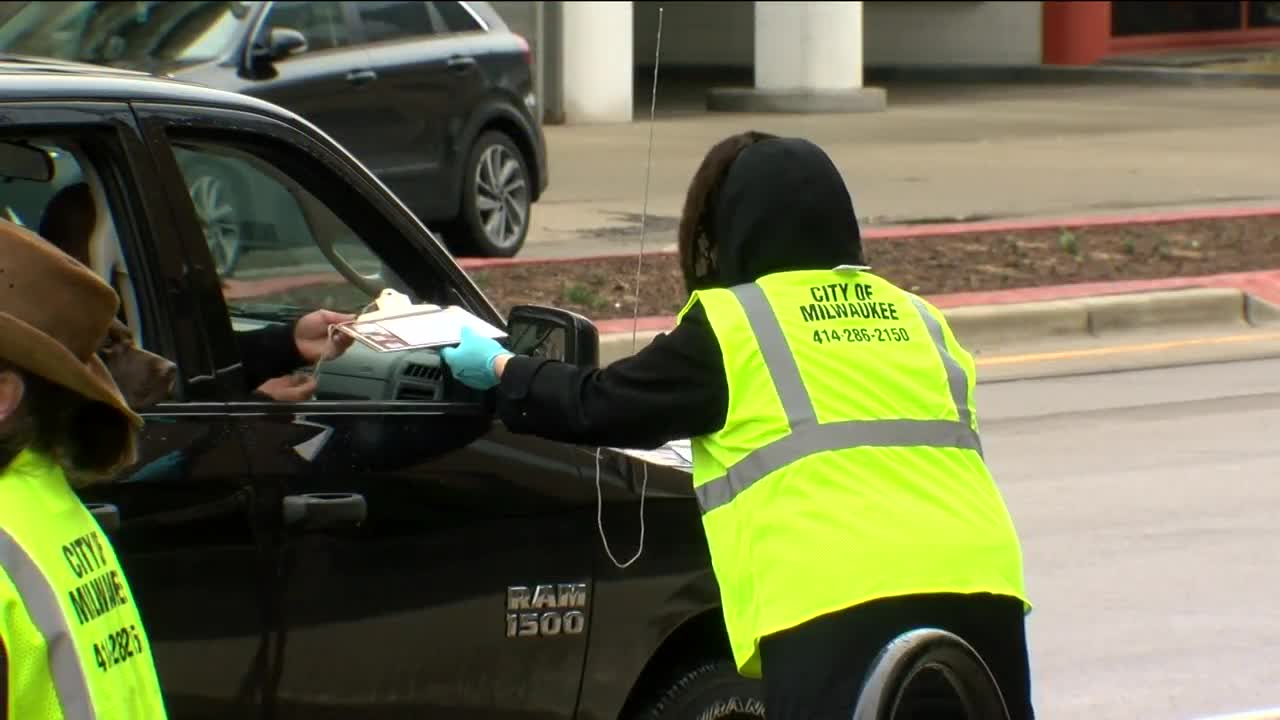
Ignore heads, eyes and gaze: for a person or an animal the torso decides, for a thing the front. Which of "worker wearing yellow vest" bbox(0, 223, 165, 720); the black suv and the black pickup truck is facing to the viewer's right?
the black pickup truck

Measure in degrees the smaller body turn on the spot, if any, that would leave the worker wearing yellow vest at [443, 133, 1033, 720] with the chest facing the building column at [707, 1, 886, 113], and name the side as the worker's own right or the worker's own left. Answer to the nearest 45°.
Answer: approximately 45° to the worker's own right

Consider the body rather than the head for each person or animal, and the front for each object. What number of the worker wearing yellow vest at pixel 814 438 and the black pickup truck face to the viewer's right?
1

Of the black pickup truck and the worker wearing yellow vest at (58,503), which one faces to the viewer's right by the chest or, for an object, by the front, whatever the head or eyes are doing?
the black pickup truck

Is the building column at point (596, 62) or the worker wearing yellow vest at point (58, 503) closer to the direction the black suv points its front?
the worker wearing yellow vest

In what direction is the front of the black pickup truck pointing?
to the viewer's right

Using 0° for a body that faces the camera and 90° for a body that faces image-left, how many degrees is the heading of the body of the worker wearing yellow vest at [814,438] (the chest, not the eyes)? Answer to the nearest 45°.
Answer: approximately 135°

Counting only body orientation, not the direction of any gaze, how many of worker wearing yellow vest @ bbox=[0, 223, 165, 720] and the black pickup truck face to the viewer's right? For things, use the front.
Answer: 1

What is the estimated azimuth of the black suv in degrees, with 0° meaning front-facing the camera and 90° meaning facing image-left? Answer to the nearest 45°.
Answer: approximately 45°
